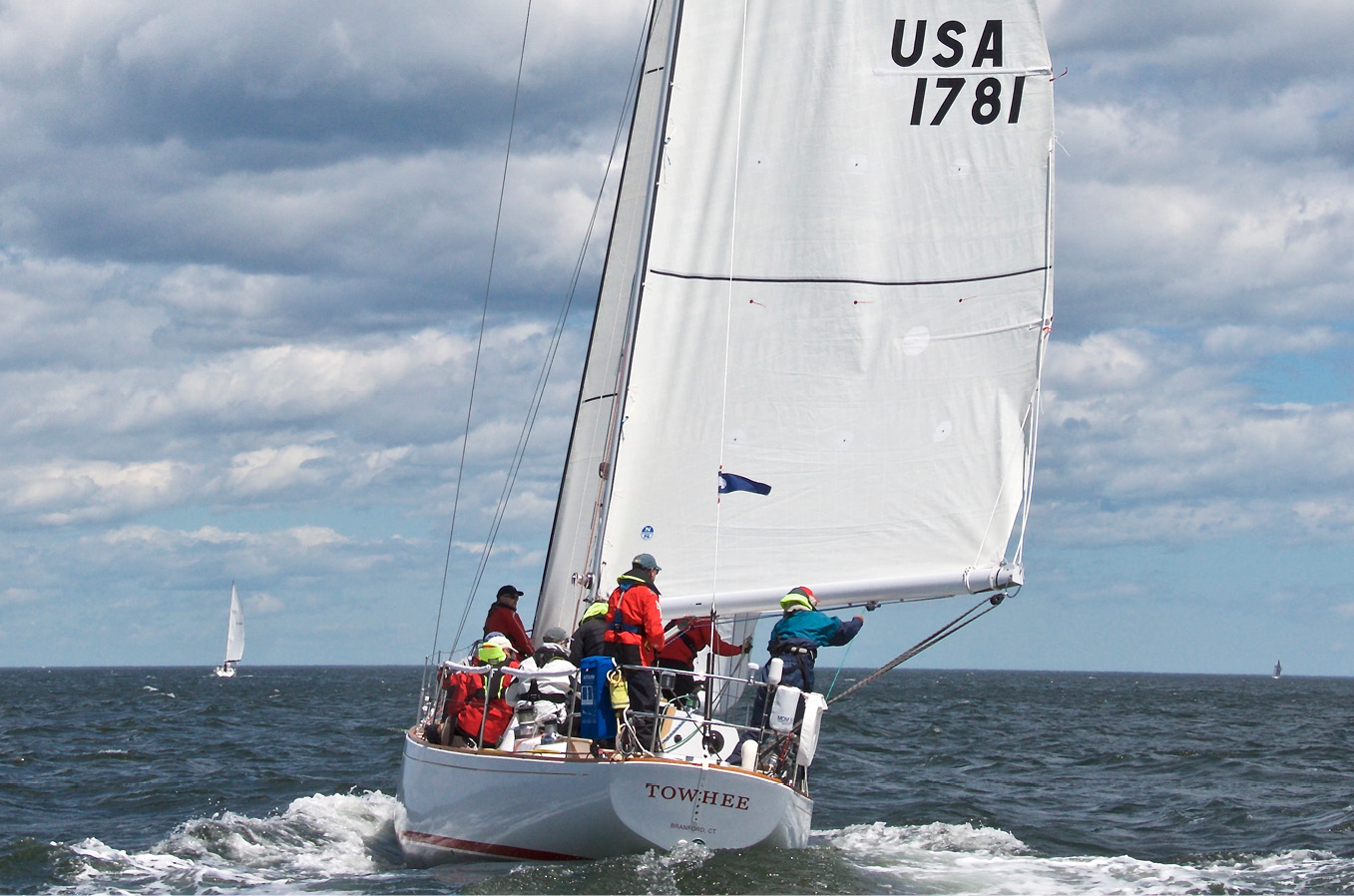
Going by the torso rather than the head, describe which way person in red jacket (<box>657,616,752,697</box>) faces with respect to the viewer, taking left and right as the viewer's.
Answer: facing to the right of the viewer

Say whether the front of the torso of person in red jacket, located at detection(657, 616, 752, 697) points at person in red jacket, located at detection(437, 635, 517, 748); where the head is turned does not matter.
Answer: no

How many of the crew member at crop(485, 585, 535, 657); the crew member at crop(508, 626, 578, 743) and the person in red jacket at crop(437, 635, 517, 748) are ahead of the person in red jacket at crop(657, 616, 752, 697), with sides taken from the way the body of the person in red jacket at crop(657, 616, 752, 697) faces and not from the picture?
0

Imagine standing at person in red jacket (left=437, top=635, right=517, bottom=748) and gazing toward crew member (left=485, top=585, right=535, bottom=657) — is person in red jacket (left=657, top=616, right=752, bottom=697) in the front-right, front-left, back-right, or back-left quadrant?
front-right

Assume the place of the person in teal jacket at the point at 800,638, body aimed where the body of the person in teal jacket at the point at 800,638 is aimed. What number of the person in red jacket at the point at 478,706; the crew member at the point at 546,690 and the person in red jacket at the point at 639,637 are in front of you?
0

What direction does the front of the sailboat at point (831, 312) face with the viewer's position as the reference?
facing away from the viewer and to the left of the viewer

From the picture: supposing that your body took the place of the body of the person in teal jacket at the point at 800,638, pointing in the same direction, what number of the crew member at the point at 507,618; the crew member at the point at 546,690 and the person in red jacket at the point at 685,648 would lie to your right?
0

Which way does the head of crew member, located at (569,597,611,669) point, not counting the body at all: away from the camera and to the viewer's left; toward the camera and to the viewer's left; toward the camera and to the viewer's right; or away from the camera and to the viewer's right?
away from the camera and to the viewer's left

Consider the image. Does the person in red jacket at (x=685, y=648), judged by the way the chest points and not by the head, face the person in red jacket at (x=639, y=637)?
no

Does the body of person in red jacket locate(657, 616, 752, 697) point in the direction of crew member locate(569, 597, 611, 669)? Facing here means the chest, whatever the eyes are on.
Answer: no

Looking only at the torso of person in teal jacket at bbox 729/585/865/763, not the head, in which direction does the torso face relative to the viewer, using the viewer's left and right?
facing away from the viewer and to the right of the viewer
